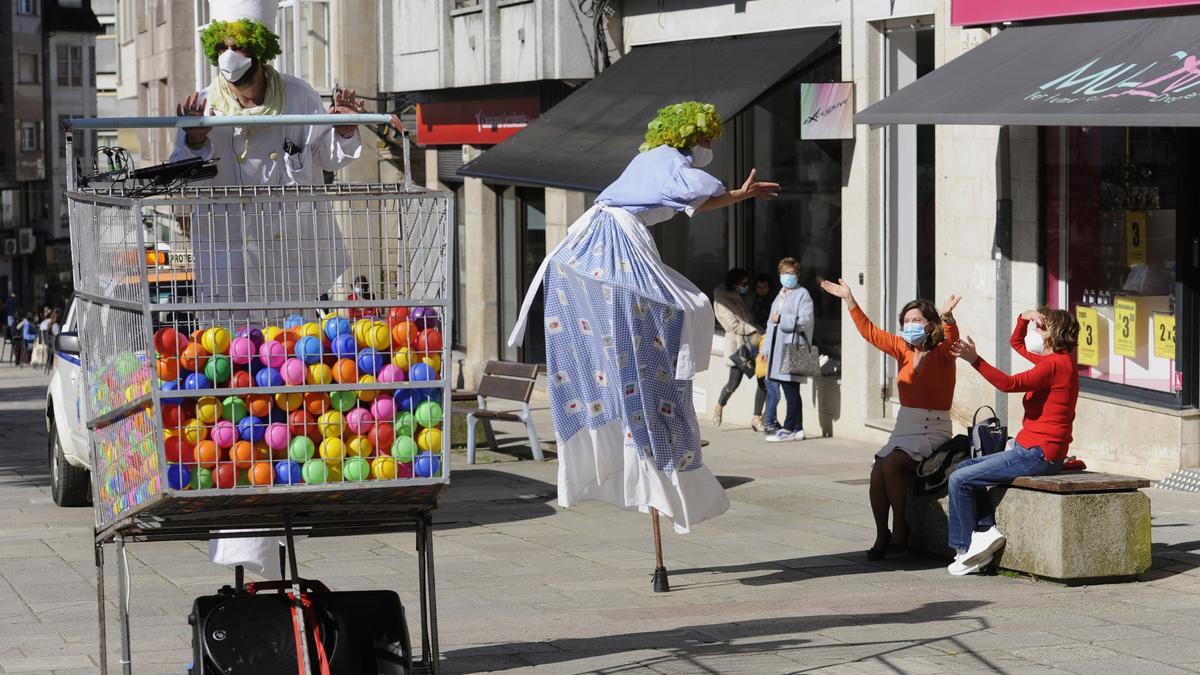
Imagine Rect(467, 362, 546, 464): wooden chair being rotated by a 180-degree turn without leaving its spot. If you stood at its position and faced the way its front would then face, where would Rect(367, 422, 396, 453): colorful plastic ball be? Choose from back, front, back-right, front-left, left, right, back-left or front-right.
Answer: back-right

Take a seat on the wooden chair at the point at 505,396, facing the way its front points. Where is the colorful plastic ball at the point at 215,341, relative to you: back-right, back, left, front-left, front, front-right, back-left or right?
front-left

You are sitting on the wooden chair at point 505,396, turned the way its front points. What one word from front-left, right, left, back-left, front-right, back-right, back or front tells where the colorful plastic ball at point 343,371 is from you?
front-left

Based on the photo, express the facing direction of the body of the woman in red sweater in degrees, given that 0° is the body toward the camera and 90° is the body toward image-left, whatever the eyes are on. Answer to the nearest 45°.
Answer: approximately 90°

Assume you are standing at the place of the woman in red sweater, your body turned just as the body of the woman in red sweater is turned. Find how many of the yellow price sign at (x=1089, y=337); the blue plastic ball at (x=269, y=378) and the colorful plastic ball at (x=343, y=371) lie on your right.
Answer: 1

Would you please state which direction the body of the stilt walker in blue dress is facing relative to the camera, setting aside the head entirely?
to the viewer's right

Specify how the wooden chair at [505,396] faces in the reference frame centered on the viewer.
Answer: facing the viewer and to the left of the viewer

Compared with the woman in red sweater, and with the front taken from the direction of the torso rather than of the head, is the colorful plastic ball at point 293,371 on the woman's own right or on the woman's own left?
on the woman's own left

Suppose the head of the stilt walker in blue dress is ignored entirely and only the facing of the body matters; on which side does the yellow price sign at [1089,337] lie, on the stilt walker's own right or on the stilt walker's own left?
on the stilt walker's own left

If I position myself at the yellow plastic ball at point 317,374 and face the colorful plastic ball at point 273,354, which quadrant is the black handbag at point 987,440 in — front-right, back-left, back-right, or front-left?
back-right

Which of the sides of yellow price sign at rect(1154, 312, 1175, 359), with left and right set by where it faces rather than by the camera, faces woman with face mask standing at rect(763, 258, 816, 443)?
right

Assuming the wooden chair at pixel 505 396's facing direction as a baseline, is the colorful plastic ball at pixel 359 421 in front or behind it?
in front

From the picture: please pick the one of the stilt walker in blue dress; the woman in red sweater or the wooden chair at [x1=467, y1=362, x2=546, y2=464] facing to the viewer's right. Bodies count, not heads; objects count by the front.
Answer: the stilt walker in blue dress

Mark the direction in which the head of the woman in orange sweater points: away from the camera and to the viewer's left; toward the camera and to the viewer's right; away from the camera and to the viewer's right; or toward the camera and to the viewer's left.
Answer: toward the camera and to the viewer's left
